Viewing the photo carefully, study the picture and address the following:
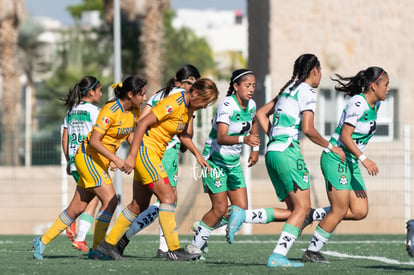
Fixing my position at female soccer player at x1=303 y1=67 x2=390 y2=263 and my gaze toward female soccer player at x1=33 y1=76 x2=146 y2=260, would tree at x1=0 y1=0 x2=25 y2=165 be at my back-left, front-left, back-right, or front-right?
front-right

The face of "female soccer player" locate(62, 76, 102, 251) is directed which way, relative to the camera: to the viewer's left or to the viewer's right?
to the viewer's right

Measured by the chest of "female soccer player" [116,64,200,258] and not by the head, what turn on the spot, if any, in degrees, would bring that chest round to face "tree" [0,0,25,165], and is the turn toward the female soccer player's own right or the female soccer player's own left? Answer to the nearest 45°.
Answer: approximately 90° to the female soccer player's own left

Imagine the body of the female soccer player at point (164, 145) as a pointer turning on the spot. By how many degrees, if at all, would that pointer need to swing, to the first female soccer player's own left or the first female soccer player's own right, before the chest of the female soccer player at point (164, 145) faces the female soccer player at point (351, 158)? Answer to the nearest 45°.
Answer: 0° — they already face them

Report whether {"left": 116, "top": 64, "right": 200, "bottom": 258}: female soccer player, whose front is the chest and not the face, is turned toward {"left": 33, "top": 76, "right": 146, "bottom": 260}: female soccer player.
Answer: no

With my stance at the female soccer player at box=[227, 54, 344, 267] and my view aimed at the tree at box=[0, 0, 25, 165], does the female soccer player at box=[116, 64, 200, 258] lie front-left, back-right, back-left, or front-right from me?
front-left

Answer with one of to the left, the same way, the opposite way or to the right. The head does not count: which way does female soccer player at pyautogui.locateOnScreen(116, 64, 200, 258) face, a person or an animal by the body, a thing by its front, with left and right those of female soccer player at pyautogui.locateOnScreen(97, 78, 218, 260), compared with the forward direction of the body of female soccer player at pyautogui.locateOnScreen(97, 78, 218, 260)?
the same way

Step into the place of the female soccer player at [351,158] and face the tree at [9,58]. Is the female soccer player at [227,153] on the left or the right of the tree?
left

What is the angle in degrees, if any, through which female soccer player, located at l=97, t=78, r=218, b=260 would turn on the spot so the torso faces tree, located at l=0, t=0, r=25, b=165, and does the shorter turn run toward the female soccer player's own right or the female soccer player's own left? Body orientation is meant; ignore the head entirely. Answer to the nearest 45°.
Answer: approximately 90° to the female soccer player's own left

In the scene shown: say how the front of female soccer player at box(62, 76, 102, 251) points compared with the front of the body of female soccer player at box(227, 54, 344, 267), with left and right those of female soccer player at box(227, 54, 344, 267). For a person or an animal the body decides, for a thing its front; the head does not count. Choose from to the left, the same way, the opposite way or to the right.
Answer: the same way

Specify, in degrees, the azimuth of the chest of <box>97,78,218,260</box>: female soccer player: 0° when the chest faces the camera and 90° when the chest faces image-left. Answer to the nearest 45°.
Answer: approximately 270°

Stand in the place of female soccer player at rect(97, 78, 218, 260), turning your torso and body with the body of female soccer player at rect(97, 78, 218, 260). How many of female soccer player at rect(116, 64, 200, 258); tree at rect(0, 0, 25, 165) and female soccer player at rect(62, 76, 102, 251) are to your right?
0

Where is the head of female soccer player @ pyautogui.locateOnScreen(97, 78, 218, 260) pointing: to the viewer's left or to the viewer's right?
to the viewer's right
